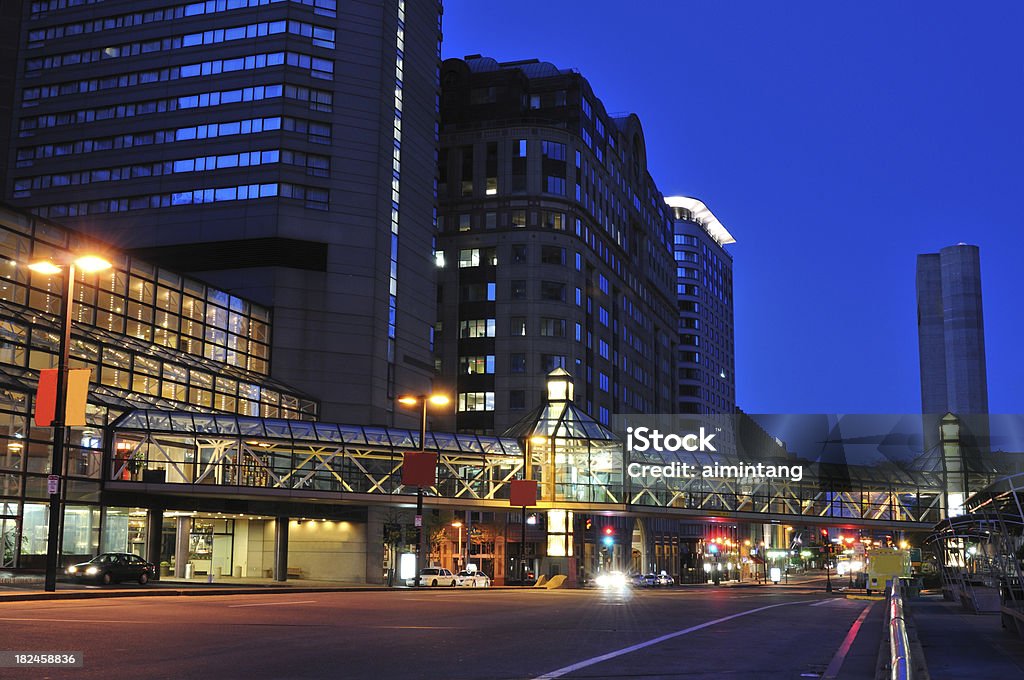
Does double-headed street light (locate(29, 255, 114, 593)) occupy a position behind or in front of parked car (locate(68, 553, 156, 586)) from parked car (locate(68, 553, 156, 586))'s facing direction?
in front

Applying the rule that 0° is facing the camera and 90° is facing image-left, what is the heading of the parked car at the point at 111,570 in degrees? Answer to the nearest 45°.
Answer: approximately 45°
